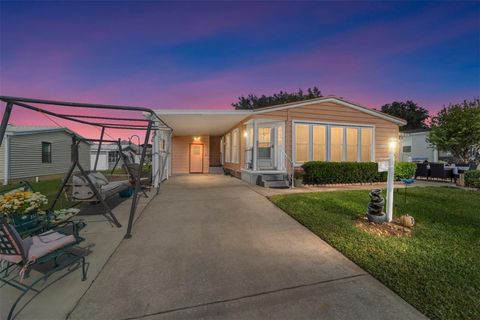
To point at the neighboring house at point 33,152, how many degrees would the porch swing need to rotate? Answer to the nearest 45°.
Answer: approximately 135° to its left

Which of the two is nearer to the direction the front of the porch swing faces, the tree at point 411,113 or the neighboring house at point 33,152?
the tree

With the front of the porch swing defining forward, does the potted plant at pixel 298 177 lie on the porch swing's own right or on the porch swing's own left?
on the porch swing's own left

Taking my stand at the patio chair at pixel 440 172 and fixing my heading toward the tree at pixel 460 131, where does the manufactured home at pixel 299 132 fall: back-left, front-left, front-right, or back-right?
back-left

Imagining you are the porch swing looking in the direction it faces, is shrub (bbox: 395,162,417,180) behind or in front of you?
in front

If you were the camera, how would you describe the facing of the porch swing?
facing the viewer and to the right of the viewer

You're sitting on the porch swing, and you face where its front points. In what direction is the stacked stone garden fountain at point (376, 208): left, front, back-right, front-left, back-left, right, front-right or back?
front

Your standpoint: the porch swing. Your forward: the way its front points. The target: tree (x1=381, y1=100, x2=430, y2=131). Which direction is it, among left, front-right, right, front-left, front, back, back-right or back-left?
front-left
